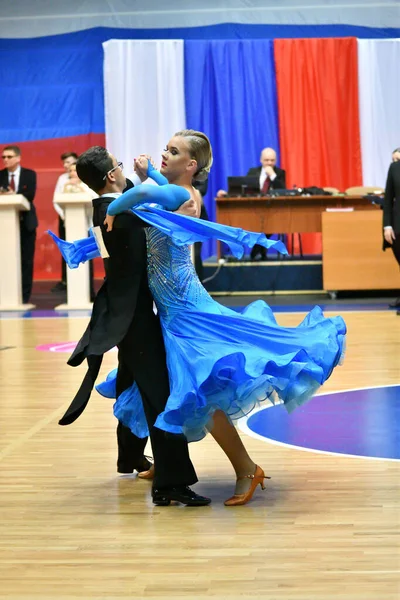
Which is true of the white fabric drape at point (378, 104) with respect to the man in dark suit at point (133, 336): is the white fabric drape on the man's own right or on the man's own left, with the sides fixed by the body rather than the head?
on the man's own left

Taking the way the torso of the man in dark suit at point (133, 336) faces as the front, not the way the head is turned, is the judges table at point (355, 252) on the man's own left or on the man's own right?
on the man's own left

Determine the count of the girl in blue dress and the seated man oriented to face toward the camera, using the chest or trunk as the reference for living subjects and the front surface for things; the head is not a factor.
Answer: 1

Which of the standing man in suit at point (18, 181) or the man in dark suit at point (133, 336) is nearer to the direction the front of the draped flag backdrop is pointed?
the man in dark suit

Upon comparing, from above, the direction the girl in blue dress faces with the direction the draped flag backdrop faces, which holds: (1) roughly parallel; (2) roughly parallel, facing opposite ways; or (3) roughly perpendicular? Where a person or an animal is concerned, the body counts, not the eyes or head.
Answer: roughly perpendicular

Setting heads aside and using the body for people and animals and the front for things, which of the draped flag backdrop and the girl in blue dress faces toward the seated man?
the draped flag backdrop

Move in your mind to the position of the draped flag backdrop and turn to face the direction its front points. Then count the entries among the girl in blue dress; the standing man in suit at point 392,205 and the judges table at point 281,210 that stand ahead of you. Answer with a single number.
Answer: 3

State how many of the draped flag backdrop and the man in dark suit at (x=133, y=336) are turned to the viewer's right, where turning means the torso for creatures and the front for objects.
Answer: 1

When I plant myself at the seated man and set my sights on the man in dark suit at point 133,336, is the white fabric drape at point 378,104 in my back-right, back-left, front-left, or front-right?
back-left

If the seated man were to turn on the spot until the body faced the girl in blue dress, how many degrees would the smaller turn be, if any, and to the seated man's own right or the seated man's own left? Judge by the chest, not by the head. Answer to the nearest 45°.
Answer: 0° — they already face them

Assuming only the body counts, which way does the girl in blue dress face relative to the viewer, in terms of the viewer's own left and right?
facing to the left of the viewer

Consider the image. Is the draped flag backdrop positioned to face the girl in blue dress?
yes

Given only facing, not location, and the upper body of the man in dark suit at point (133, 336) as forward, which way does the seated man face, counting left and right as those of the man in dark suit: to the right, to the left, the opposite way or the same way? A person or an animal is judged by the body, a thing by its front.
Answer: to the right

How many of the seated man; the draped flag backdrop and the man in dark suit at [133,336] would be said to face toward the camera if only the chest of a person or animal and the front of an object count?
2
